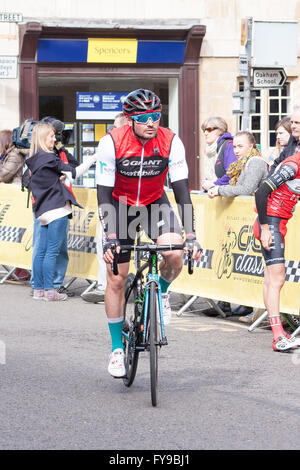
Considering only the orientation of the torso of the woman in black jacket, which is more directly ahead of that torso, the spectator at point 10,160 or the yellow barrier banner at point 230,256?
the yellow barrier banner

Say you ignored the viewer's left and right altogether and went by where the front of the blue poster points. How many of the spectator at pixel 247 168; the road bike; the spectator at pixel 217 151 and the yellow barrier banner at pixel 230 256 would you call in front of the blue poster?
4

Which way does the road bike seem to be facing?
toward the camera

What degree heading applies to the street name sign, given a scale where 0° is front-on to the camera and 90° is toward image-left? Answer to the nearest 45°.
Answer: approximately 0°

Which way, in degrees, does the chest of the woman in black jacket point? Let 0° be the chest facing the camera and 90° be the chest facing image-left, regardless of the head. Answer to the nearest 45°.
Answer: approximately 270°

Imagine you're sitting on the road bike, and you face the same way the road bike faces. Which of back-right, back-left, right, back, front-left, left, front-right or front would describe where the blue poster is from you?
back
